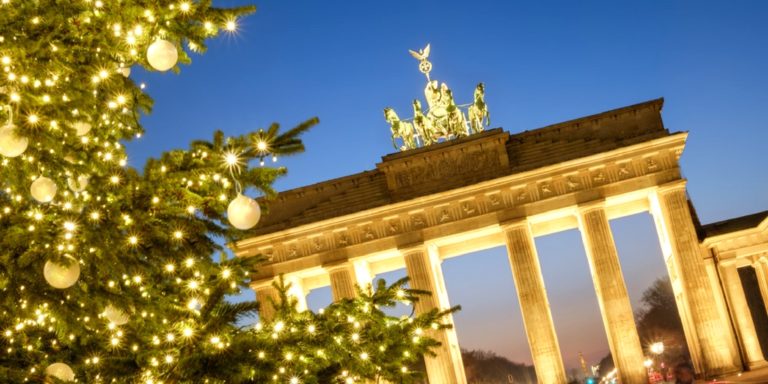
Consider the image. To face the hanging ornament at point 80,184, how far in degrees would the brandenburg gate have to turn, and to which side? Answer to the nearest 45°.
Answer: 0° — it already faces it

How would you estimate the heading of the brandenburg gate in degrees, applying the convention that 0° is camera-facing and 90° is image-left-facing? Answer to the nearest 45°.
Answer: approximately 0°
